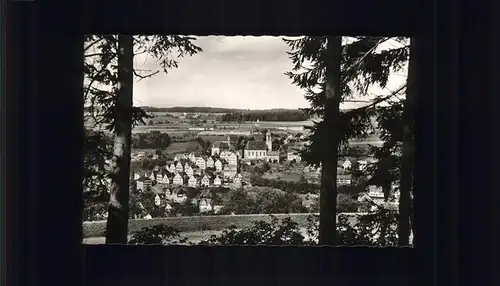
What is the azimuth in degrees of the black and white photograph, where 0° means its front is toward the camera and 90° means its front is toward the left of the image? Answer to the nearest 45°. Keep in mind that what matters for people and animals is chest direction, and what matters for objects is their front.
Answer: approximately 0°
